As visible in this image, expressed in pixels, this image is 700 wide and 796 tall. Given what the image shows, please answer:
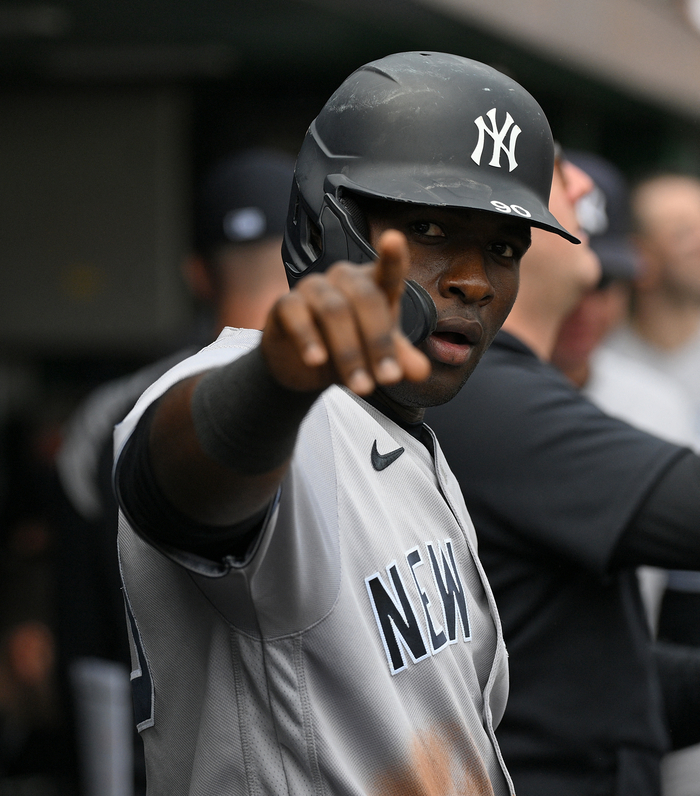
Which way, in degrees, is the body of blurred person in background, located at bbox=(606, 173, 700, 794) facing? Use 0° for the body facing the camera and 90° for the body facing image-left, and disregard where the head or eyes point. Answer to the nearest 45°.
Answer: approximately 315°

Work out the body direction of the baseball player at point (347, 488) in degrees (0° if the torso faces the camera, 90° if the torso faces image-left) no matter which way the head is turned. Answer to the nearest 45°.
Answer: approximately 315°

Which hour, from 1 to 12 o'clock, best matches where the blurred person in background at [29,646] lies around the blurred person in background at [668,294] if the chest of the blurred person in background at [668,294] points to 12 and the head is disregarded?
the blurred person in background at [29,646] is roughly at 3 o'clock from the blurred person in background at [668,294].
